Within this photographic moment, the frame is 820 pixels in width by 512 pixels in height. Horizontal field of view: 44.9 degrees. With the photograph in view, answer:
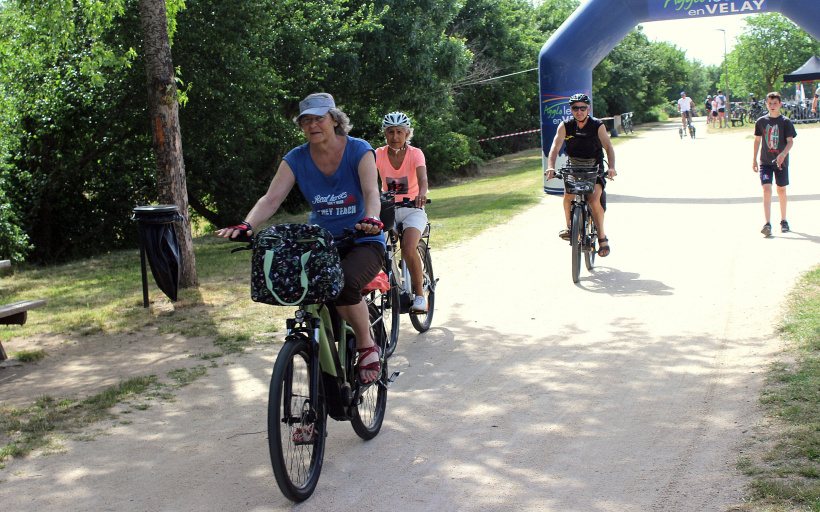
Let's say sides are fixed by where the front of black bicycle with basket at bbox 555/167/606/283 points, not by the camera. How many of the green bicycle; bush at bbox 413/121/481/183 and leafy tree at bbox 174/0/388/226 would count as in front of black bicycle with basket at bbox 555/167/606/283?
1

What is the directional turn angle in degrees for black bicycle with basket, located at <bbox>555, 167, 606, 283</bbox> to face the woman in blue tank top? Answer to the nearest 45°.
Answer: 0° — it already faces them

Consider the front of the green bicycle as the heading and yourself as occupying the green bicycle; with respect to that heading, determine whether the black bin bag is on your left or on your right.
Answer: on your right

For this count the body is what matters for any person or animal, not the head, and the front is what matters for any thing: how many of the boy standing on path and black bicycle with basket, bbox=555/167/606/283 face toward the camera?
2

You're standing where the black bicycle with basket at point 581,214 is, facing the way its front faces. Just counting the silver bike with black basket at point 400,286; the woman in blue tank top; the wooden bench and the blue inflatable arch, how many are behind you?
1

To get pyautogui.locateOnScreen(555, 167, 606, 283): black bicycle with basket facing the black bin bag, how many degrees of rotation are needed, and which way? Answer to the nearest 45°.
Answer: approximately 90° to its right

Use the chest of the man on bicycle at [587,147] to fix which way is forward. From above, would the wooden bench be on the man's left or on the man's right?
on the man's right

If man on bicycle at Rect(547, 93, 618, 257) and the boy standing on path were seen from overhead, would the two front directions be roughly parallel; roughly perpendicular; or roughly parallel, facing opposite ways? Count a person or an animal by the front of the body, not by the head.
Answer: roughly parallel

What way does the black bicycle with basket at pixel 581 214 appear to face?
toward the camera

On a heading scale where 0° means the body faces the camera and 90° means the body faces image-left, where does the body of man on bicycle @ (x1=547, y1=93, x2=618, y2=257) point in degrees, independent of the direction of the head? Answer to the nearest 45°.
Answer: approximately 0°

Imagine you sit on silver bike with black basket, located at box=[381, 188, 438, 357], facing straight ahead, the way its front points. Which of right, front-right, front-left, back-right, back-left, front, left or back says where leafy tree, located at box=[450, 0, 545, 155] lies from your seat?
back-right

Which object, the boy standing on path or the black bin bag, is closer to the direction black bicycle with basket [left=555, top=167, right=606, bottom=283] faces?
the black bin bag

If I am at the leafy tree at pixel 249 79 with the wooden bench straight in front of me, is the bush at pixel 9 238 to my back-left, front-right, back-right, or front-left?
front-right
